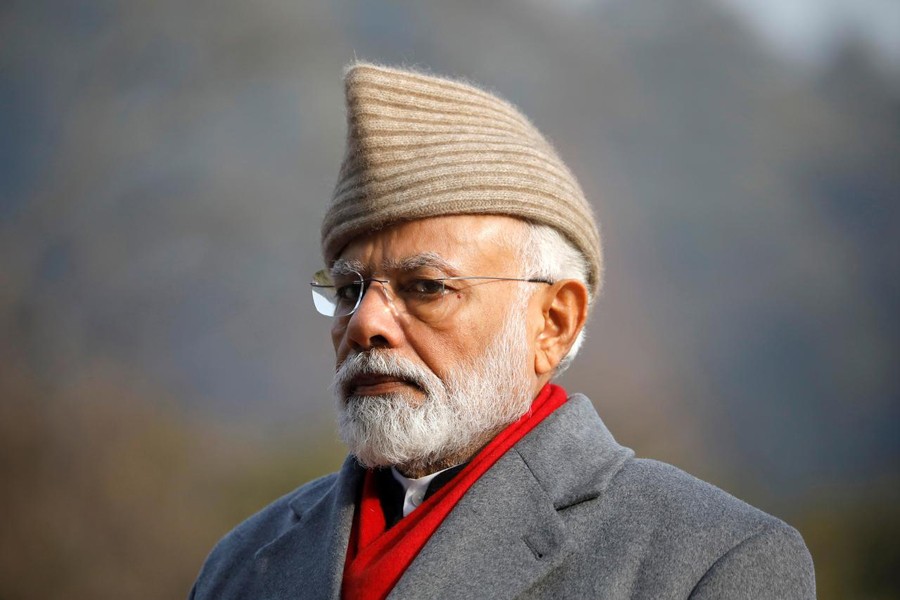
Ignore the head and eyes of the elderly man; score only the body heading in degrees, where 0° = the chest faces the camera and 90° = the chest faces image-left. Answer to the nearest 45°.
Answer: approximately 45°
